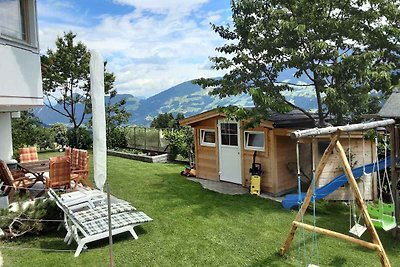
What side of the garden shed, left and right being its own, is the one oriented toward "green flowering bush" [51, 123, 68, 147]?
right

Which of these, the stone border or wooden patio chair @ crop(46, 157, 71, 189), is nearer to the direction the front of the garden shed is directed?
the wooden patio chair

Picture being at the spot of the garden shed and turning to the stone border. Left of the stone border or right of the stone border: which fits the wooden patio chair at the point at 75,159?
left

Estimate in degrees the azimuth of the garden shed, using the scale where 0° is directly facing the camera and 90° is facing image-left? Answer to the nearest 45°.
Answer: approximately 45°

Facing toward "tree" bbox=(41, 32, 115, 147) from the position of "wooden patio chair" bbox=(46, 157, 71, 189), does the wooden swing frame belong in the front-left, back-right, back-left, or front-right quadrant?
back-right

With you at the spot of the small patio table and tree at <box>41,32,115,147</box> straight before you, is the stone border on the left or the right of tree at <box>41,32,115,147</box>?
right

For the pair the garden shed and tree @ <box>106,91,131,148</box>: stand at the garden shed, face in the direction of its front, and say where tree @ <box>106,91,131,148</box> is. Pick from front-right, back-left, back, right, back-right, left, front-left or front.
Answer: right

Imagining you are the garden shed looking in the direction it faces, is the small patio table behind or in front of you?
in front

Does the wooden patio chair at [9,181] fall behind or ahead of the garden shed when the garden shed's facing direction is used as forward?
ahead

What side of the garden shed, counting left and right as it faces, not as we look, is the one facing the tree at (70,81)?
right

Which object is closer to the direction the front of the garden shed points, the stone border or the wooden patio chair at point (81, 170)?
the wooden patio chair

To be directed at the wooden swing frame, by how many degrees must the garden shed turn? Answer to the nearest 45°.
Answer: approximately 45° to its left
